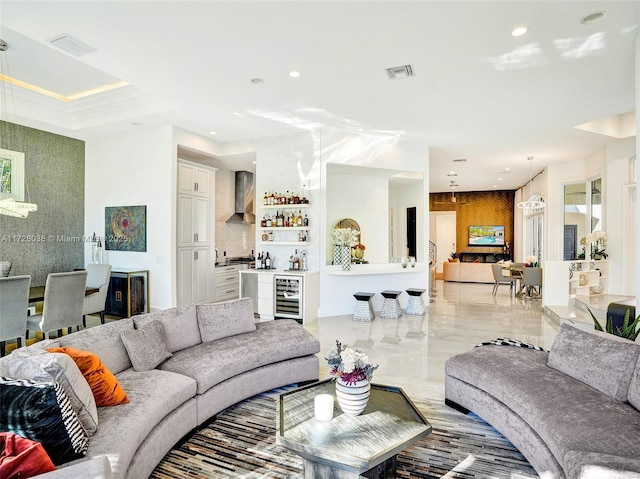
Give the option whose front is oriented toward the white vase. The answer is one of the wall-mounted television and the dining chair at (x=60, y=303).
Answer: the wall-mounted television

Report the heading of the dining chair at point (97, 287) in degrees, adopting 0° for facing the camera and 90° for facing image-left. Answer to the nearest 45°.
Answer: approximately 45°

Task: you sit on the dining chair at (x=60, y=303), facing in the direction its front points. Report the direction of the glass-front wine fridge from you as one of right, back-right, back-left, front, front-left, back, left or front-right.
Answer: back-right

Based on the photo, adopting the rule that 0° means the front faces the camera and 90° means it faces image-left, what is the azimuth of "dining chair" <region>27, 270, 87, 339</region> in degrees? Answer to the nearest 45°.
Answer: approximately 135°

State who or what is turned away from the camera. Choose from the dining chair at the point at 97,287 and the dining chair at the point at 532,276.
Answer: the dining chair at the point at 532,276

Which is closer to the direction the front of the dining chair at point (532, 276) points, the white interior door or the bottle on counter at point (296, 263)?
the white interior door

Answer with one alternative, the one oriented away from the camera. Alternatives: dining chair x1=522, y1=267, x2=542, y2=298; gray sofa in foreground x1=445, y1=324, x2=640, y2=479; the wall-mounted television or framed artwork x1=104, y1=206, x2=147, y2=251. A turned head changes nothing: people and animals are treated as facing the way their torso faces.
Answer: the dining chair

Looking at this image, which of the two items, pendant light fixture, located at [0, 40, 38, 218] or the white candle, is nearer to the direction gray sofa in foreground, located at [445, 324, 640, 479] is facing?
the white candle

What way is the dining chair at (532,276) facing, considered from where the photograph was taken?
facing away from the viewer

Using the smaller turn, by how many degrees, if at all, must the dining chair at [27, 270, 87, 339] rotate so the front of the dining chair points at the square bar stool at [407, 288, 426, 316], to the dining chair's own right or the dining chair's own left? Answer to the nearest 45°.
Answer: approximately 135° to the dining chair's own right
